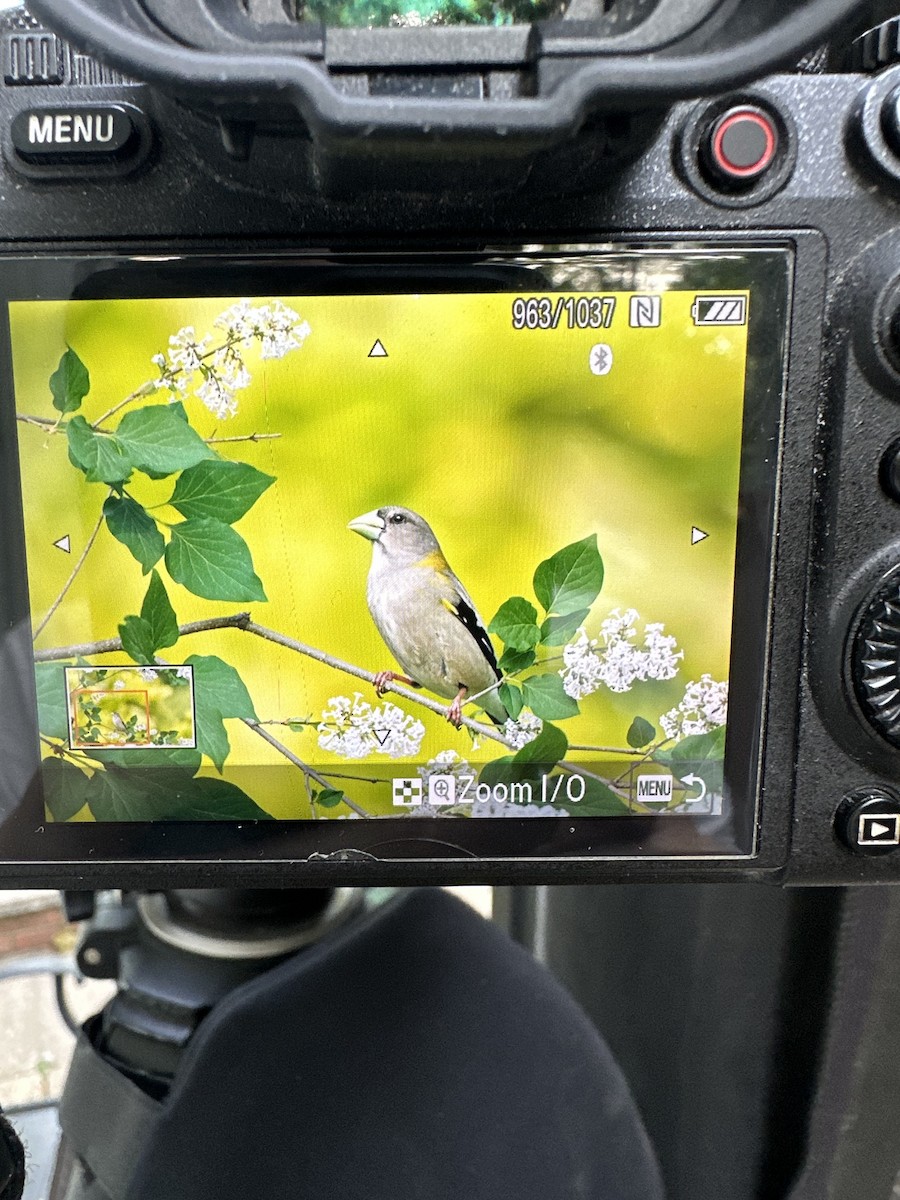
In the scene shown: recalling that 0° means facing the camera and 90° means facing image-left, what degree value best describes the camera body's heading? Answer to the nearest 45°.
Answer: approximately 180°
